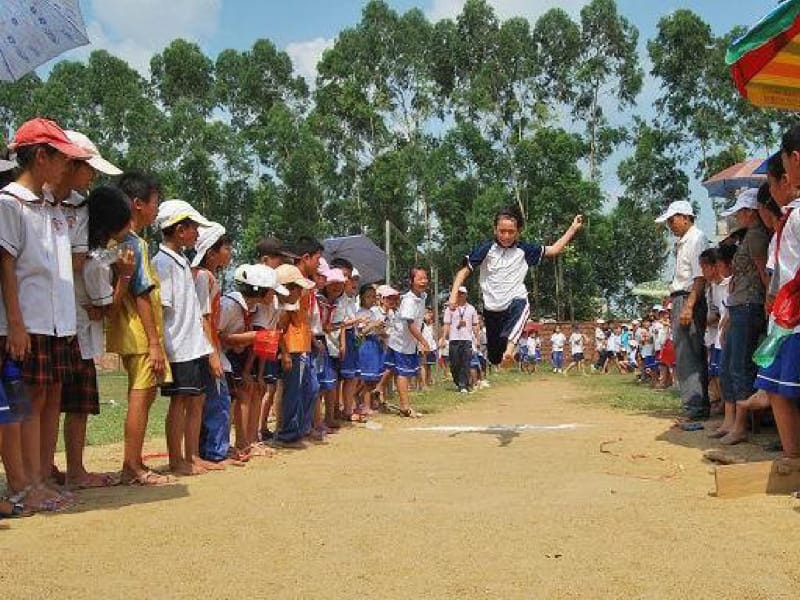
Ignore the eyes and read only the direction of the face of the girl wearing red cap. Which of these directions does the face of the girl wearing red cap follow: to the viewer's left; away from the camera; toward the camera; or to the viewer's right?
to the viewer's right

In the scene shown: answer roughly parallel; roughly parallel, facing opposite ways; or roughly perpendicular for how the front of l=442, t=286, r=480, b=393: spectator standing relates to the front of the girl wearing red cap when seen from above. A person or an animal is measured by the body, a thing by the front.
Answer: roughly perpendicular

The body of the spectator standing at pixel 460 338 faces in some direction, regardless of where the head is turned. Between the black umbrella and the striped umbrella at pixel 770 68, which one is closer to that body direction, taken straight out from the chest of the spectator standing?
the striped umbrella

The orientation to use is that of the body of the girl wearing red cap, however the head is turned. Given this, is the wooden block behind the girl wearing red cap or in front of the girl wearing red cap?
in front

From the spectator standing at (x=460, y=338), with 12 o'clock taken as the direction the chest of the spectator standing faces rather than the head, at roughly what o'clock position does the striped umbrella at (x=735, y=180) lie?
The striped umbrella is roughly at 10 o'clock from the spectator standing.

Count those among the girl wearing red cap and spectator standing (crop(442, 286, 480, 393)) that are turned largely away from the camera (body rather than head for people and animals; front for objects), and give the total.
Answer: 0

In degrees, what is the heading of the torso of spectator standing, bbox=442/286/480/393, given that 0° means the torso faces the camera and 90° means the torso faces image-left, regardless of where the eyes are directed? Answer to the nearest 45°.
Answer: approximately 0°

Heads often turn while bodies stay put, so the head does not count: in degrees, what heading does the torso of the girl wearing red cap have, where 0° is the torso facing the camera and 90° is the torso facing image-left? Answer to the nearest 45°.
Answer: approximately 315°

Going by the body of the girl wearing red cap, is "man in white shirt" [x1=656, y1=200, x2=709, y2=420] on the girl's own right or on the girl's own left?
on the girl's own left

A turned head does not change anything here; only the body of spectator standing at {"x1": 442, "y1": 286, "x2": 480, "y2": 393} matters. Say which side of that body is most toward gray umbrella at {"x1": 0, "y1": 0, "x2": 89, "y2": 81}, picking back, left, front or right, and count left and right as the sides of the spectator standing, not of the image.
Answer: front

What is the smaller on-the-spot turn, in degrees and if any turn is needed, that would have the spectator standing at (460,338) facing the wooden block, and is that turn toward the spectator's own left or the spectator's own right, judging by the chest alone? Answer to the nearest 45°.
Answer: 0° — they already face it
